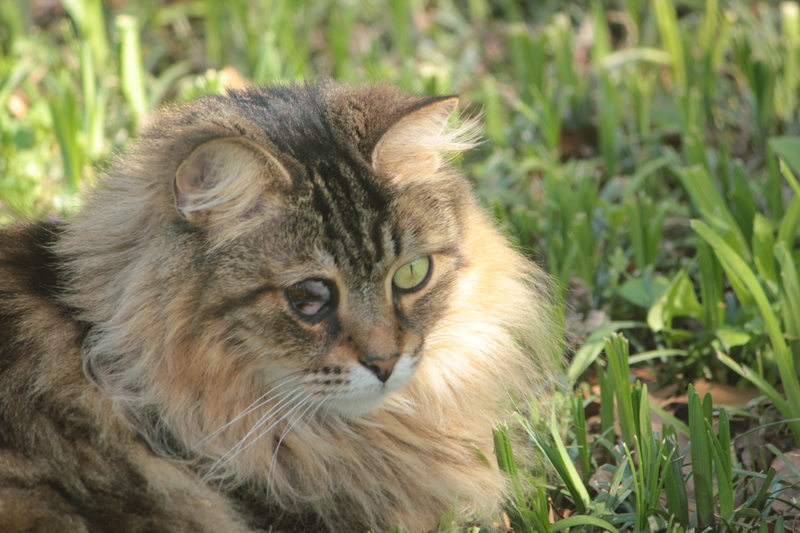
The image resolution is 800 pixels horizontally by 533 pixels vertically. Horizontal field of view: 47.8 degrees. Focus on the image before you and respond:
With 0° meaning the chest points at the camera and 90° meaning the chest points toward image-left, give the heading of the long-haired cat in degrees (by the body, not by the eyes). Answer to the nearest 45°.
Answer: approximately 315°
